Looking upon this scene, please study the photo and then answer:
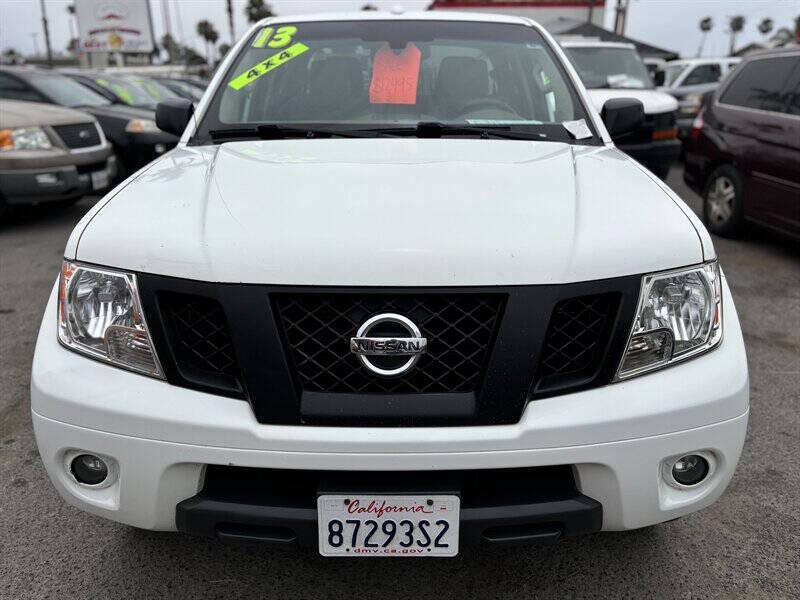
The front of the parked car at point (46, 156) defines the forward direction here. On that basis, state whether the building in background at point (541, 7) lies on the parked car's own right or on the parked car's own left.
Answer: on the parked car's own left

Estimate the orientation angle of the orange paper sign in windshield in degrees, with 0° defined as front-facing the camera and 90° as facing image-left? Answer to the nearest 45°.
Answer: approximately 0°

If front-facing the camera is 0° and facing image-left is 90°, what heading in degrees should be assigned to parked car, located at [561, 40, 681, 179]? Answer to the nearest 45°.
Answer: approximately 315°

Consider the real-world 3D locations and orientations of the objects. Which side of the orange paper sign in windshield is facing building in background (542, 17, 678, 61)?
back

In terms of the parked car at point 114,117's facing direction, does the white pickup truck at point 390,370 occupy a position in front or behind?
in front

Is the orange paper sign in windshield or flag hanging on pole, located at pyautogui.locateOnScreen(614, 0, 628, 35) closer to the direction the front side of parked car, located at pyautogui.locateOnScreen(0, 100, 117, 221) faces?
the orange paper sign in windshield

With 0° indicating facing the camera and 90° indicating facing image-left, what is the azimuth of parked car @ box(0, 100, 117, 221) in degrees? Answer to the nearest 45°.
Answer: approximately 315°
